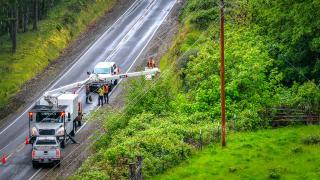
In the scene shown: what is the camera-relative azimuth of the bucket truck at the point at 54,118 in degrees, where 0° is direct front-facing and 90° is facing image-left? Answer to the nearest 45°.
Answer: approximately 0°
